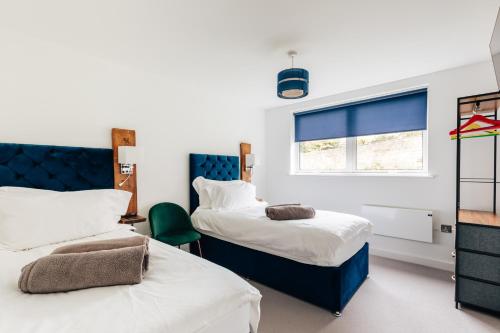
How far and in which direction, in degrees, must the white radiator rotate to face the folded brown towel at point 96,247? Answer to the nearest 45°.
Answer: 0° — it already faces it

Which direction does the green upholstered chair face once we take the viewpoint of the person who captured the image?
facing the viewer and to the right of the viewer

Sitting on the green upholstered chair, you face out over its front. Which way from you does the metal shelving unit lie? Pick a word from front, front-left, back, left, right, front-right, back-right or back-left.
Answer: front

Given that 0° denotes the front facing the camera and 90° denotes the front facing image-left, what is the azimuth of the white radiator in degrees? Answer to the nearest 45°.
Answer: approximately 45°

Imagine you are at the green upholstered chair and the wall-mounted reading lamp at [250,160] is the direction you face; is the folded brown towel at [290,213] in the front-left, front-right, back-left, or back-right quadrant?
front-right

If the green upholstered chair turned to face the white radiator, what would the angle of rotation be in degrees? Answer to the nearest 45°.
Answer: approximately 45° to its left

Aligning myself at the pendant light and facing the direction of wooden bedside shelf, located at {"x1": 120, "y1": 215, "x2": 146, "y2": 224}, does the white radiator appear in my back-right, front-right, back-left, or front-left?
back-right

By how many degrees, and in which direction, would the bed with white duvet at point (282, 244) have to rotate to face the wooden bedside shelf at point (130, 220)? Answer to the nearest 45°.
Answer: approximately 135° to its right

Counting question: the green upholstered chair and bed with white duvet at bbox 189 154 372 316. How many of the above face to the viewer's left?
0

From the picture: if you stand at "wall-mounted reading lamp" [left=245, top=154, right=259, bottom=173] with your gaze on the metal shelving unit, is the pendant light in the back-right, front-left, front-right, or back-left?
front-right

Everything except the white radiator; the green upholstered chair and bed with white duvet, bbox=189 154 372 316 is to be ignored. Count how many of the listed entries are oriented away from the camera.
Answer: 0

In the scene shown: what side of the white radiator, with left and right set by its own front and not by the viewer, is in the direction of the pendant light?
front

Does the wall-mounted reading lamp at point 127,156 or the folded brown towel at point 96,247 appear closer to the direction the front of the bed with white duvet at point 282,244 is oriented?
the folded brown towel
